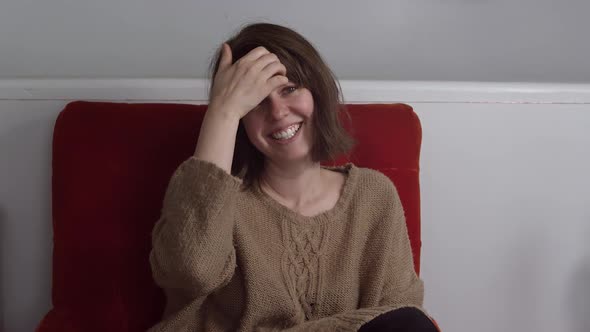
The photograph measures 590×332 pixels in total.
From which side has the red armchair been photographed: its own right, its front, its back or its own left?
front

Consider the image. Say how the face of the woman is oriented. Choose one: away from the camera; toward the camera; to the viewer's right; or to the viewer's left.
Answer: toward the camera

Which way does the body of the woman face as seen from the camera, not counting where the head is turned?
toward the camera
